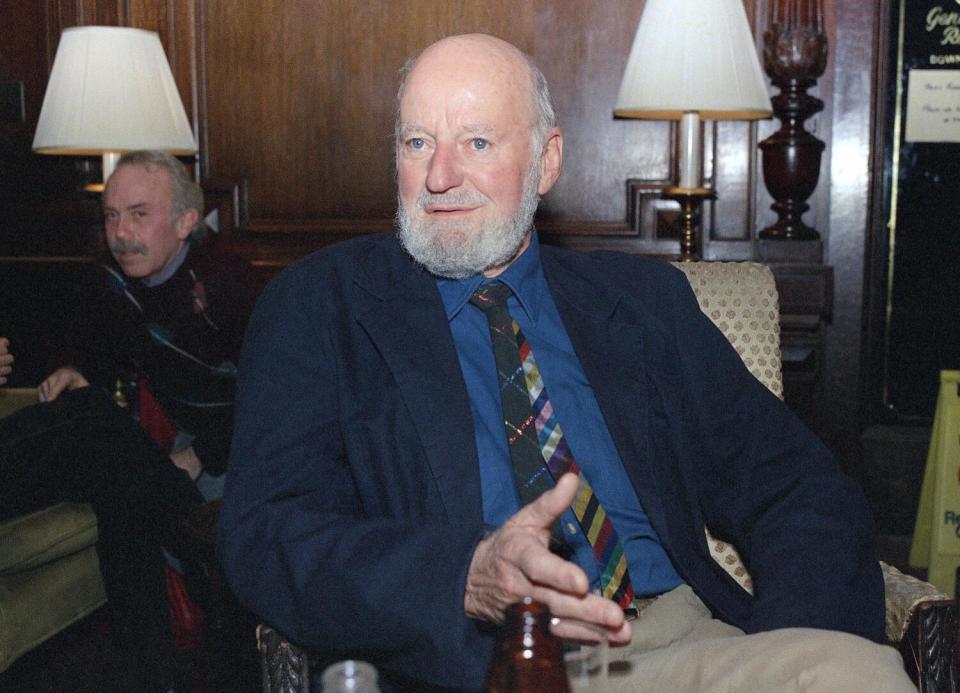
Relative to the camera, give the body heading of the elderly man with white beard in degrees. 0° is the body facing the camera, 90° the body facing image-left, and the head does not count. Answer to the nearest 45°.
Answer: approximately 0°

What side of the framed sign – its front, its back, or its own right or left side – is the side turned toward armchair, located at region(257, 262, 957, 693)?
front

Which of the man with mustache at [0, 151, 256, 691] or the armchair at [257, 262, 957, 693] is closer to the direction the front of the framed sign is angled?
the armchair

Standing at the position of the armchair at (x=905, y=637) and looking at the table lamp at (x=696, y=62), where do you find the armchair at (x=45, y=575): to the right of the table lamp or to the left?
left

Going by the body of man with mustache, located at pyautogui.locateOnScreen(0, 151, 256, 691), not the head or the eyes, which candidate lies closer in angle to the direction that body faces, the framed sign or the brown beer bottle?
the brown beer bottle

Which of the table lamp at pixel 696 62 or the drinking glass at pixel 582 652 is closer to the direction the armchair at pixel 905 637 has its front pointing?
the drinking glass

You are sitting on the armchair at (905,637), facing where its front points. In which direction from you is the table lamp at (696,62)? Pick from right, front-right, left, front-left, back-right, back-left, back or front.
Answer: back

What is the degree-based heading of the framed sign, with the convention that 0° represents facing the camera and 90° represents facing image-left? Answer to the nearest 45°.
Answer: approximately 0°

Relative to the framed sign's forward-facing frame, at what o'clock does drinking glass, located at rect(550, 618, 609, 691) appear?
The drinking glass is roughly at 12 o'clock from the framed sign.

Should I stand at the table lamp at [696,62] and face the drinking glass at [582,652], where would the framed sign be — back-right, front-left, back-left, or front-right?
back-left

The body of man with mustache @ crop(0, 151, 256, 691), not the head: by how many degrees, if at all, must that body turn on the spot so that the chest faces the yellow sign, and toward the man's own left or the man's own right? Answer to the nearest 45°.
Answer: approximately 135° to the man's own left

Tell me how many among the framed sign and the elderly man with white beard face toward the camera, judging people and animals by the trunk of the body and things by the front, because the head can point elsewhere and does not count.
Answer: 2
